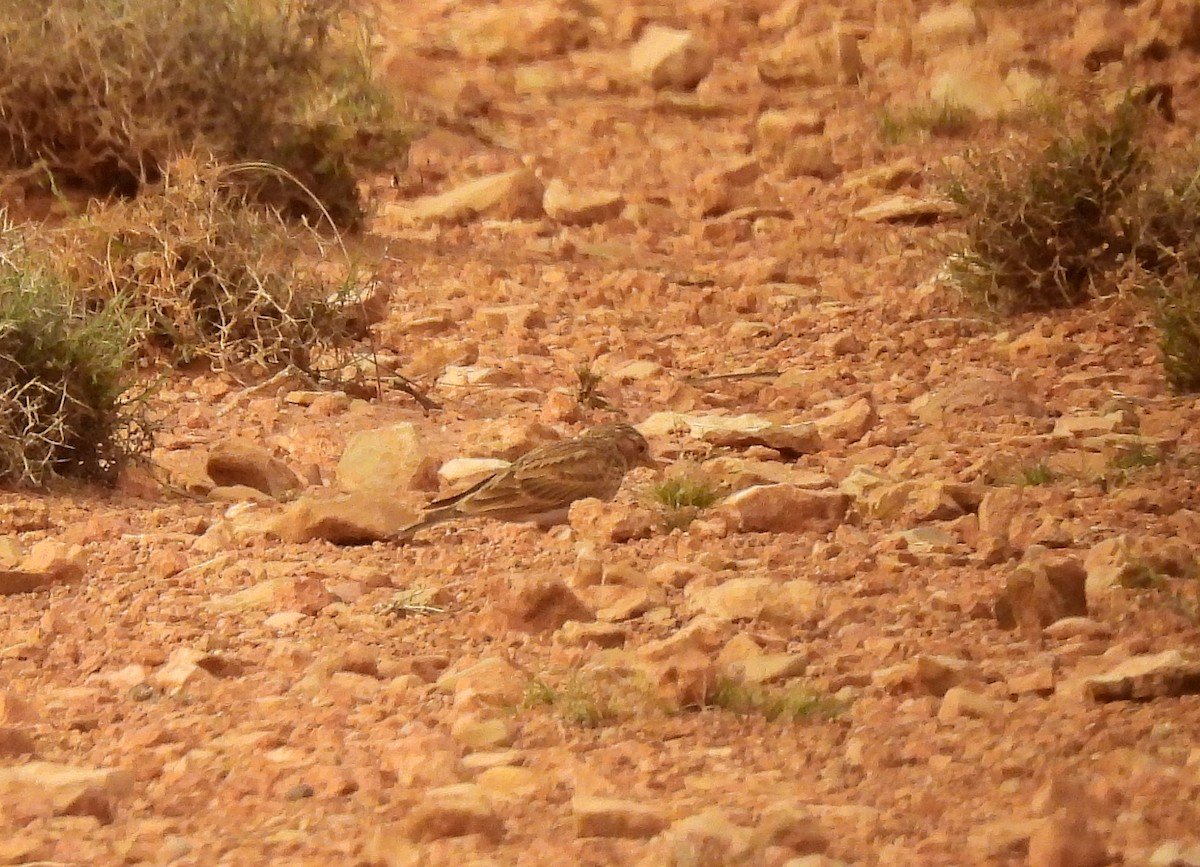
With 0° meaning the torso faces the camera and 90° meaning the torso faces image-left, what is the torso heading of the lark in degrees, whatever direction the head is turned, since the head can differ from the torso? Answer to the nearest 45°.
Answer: approximately 270°

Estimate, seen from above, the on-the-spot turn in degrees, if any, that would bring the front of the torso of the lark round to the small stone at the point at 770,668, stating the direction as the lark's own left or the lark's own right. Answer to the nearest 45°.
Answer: approximately 90° to the lark's own right

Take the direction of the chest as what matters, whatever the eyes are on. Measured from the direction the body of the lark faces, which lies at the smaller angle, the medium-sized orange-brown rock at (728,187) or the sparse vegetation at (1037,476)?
the sparse vegetation

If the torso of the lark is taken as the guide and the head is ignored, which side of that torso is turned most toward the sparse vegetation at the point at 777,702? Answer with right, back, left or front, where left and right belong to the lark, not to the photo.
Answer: right

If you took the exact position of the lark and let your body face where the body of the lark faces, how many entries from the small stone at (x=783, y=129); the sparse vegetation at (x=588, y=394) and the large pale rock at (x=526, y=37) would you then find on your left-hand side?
3

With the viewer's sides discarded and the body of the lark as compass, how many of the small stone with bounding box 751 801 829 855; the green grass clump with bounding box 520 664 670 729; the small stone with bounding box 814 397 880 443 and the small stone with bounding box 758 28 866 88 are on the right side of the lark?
2

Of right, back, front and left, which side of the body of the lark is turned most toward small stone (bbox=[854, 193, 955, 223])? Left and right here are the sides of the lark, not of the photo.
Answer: left

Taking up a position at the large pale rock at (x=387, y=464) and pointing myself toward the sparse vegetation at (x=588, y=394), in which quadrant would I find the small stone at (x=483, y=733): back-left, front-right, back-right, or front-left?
back-right

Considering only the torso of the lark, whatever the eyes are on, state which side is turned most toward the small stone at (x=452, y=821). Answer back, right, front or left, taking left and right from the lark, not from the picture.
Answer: right

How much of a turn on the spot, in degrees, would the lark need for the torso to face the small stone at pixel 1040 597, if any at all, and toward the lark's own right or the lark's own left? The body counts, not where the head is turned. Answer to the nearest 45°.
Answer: approximately 45° to the lark's own right

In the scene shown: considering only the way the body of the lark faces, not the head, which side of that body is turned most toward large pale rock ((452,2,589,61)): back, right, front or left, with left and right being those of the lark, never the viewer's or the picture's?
left
